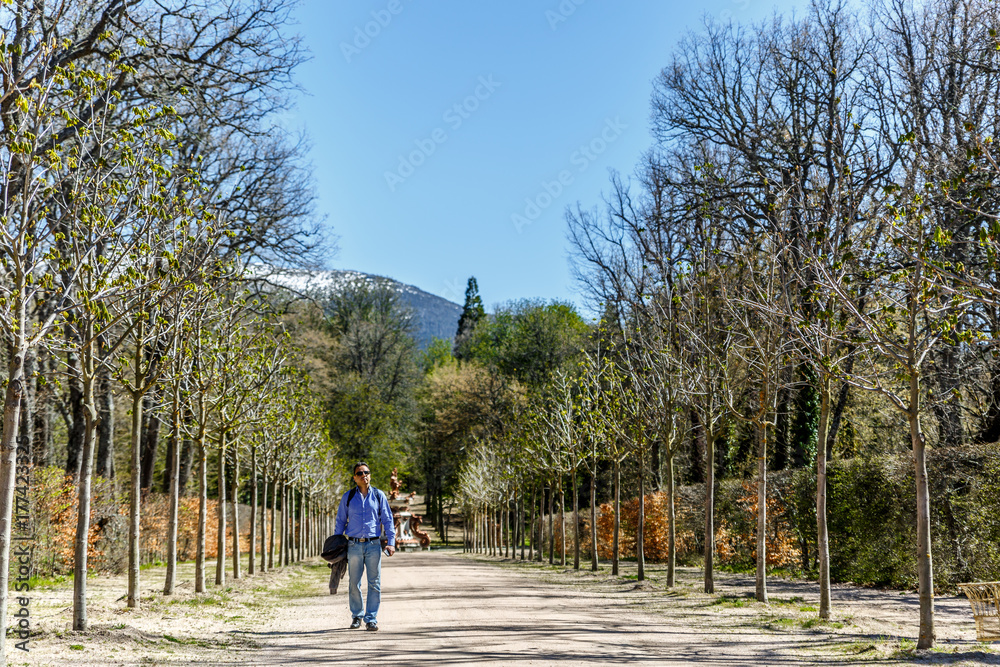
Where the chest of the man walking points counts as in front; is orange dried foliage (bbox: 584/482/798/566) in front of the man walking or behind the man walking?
behind

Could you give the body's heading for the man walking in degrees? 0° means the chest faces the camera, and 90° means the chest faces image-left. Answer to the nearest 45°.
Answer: approximately 0°

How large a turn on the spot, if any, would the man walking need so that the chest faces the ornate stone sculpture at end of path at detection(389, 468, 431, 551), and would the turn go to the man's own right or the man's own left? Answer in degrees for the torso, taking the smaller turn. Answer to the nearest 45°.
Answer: approximately 180°
